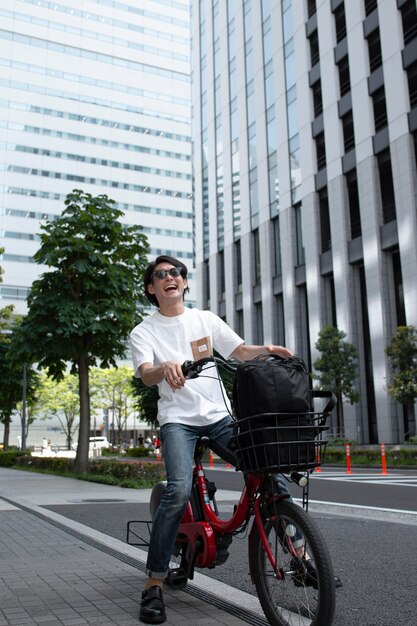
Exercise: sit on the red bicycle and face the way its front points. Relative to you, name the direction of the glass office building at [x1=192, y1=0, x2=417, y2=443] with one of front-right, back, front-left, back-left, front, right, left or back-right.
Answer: back-left

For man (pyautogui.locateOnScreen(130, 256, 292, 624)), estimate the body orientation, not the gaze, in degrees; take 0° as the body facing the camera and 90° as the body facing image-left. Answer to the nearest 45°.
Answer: approximately 0°

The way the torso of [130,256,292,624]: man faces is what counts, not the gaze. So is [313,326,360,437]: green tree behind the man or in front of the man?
behind

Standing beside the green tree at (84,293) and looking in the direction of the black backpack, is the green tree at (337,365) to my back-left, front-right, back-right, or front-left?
back-left

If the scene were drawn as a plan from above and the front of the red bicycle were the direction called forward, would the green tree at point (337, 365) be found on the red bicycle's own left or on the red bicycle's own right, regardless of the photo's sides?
on the red bicycle's own left

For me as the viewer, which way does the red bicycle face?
facing the viewer and to the right of the viewer

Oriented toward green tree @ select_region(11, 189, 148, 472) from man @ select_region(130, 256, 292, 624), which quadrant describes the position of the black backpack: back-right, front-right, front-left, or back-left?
back-right

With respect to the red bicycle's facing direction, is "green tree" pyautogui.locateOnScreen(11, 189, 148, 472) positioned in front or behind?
behind

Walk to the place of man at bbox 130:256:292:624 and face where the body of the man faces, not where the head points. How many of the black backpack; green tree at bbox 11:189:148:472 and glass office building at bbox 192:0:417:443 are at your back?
2
